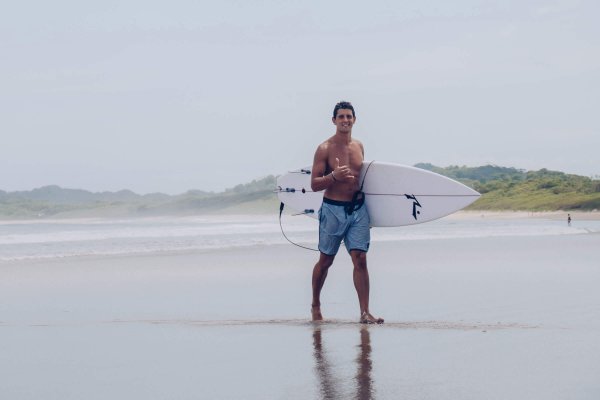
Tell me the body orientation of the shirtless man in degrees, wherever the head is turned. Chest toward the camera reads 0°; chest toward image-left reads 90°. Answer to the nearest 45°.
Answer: approximately 315°
